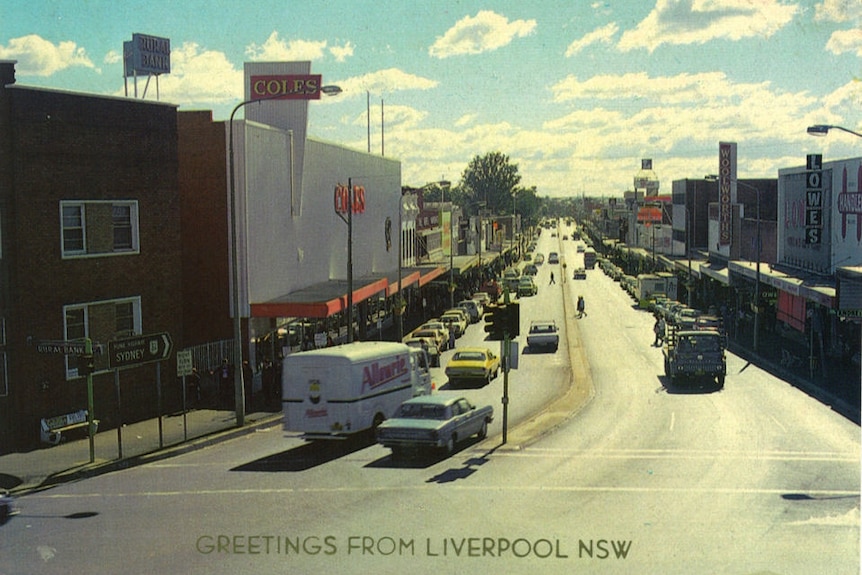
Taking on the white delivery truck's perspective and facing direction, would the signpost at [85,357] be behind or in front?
behind

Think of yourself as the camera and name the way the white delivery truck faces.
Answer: facing away from the viewer and to the right of the viewer

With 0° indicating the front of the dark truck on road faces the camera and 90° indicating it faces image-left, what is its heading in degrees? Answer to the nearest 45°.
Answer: approximately 0°

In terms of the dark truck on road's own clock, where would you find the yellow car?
The yellow car is roughly at 3 o'clock from the dark truck on road.

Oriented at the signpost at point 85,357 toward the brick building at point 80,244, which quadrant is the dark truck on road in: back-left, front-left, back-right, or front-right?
front-right

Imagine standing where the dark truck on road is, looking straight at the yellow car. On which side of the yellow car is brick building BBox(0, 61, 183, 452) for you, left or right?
left

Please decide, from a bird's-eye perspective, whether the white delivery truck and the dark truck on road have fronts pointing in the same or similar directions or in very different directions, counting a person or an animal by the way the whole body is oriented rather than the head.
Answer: very different directions

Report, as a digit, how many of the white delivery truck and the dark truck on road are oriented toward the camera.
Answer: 1

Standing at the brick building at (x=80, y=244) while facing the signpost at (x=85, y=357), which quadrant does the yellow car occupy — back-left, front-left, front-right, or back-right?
back-left

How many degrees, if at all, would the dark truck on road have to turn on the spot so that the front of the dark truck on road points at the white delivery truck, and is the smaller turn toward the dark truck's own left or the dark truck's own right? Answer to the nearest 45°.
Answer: approximately 45° to the dark truck's own right

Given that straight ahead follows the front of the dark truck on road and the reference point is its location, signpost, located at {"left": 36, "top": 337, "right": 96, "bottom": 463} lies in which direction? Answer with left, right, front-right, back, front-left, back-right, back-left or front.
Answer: front-right

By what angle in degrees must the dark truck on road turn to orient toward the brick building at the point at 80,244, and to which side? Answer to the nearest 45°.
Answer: approximately 45° to its right

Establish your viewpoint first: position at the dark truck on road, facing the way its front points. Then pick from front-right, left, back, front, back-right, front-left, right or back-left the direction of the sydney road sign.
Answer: front-right

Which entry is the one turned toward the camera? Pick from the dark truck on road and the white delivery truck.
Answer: the dark truck on road
